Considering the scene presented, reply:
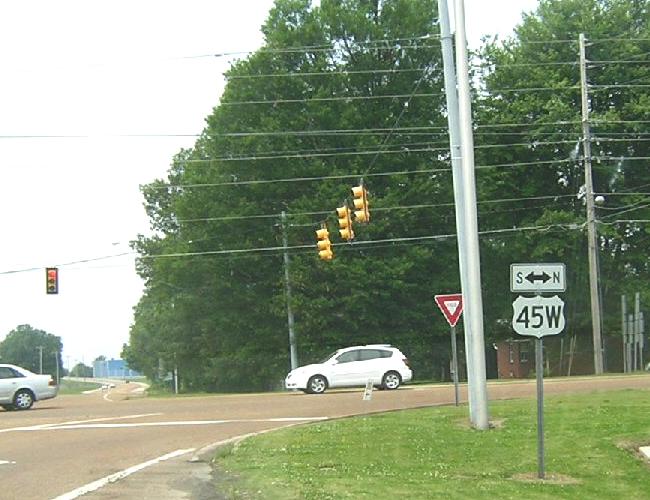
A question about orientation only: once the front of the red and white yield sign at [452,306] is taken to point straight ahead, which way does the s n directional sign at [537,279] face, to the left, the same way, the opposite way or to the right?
the same way

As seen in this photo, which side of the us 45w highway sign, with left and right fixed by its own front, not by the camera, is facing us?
front

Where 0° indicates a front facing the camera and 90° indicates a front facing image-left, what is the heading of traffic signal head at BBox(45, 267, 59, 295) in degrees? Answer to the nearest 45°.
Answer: approximately 0°

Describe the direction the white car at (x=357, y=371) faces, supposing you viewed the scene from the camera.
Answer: facing to the left of the viewer

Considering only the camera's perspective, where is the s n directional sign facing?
facing the viewer

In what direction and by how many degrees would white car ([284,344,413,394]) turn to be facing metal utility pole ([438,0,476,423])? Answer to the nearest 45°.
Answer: approximately 90° to its left

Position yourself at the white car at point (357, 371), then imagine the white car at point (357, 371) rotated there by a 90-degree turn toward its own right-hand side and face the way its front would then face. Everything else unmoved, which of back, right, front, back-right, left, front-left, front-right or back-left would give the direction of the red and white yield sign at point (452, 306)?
back

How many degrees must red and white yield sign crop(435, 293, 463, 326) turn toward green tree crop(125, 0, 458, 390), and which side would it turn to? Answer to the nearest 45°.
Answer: approximately 180°

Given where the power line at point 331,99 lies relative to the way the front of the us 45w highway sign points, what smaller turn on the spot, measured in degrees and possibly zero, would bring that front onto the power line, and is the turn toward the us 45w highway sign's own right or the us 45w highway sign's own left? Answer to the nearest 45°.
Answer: approximately 180°

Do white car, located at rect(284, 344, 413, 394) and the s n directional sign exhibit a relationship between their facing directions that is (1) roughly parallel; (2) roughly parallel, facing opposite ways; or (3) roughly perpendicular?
roughly perpendicular

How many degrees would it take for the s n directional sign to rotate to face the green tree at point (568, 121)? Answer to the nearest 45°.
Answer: approximately 180°

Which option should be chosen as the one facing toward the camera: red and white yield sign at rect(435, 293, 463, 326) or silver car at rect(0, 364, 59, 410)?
the red and white yield sign

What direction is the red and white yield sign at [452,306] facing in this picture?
toward the camera
